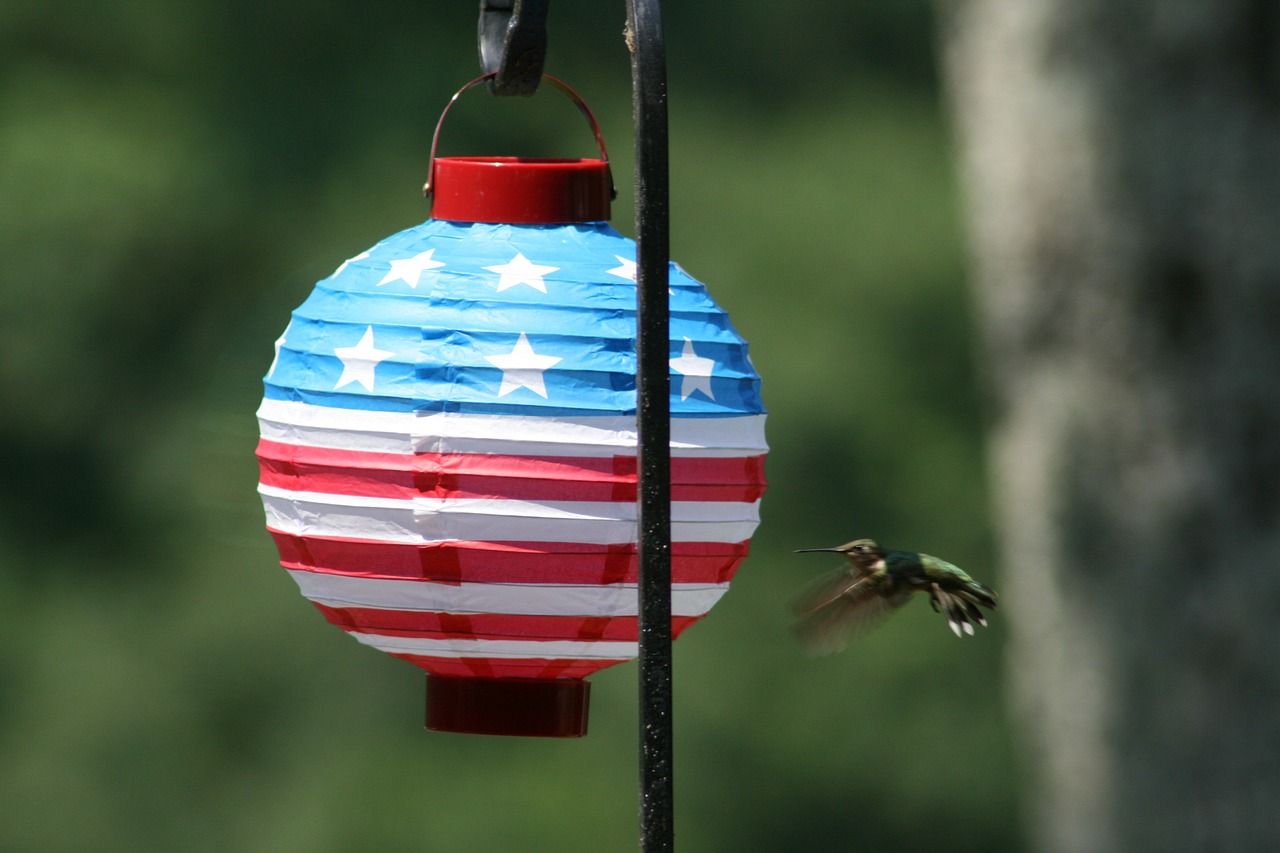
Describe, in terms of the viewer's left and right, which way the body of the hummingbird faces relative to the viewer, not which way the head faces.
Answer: facing to the left of the viewer

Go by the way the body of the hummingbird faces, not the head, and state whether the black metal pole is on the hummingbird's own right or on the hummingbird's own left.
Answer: on the hummingbird's own left

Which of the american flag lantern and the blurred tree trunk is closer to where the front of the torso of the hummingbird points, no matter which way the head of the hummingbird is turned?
the american flag lantern

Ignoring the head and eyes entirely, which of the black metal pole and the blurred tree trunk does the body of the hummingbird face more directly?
the black metal pole

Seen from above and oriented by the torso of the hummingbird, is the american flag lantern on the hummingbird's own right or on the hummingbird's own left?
on the hummingbird's own left
